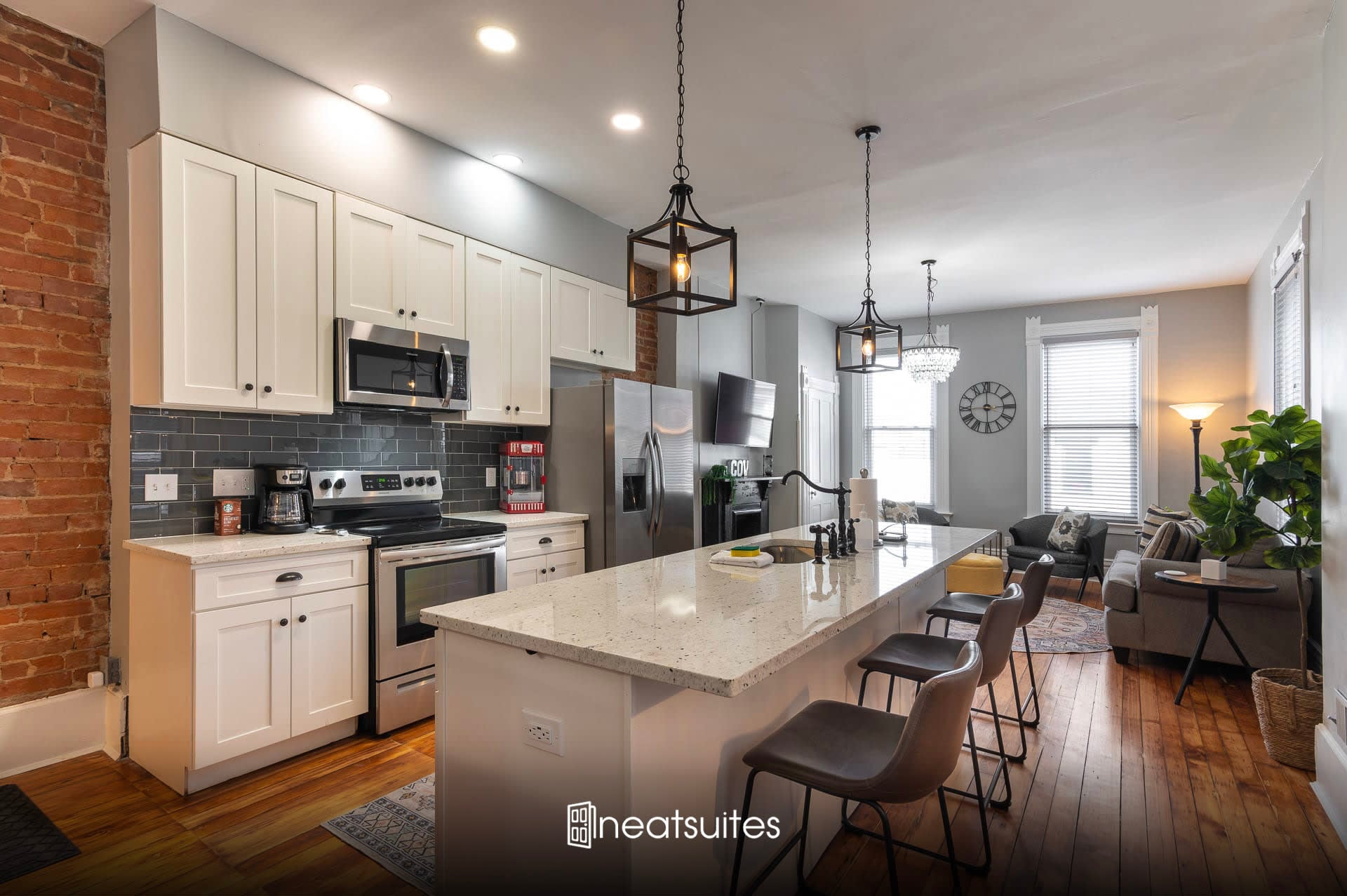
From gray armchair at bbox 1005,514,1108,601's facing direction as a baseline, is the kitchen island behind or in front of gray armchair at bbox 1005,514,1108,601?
in front

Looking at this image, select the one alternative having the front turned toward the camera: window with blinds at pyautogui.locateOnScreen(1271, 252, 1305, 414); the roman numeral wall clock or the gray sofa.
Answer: the roman numeral wall clock

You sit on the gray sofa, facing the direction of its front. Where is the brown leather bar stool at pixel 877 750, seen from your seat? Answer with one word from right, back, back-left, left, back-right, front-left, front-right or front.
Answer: left

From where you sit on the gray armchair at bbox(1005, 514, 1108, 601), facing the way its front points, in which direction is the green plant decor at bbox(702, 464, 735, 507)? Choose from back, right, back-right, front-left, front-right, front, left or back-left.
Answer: front

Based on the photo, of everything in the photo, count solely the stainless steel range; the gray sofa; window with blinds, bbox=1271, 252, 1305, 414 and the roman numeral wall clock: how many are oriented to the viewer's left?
2

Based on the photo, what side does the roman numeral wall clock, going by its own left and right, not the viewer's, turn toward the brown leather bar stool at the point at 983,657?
front

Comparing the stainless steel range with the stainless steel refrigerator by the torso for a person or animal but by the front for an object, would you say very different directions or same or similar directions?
same or similar directions

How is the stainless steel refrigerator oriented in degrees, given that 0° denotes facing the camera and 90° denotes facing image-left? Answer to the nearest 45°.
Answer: approximately 315°

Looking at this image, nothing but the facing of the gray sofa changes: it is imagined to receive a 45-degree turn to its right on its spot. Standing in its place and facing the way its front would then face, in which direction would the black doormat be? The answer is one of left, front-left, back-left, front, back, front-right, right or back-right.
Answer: left

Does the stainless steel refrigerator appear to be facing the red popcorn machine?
no

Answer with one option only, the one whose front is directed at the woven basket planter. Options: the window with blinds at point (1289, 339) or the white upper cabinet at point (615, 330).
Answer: the white upper cabinet

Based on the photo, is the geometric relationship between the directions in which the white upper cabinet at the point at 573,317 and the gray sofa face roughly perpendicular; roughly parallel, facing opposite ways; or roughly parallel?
roughly parallel, facing opposite ways

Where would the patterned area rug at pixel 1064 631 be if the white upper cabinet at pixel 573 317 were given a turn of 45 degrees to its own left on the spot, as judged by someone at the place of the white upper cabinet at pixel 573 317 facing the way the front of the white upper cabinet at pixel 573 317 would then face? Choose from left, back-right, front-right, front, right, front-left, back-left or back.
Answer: front

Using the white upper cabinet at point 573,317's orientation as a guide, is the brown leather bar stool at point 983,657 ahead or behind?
ahead

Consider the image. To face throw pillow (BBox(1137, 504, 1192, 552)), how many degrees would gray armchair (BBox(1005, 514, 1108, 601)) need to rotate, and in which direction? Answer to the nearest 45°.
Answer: approximately 135° to its left

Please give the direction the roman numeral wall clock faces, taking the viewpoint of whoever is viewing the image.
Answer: facing the viewer

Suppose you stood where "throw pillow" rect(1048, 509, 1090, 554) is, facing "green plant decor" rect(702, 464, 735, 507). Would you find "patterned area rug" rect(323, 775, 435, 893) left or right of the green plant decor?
left

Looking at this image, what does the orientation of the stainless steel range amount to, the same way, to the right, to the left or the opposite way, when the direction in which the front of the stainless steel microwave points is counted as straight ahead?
the same way
